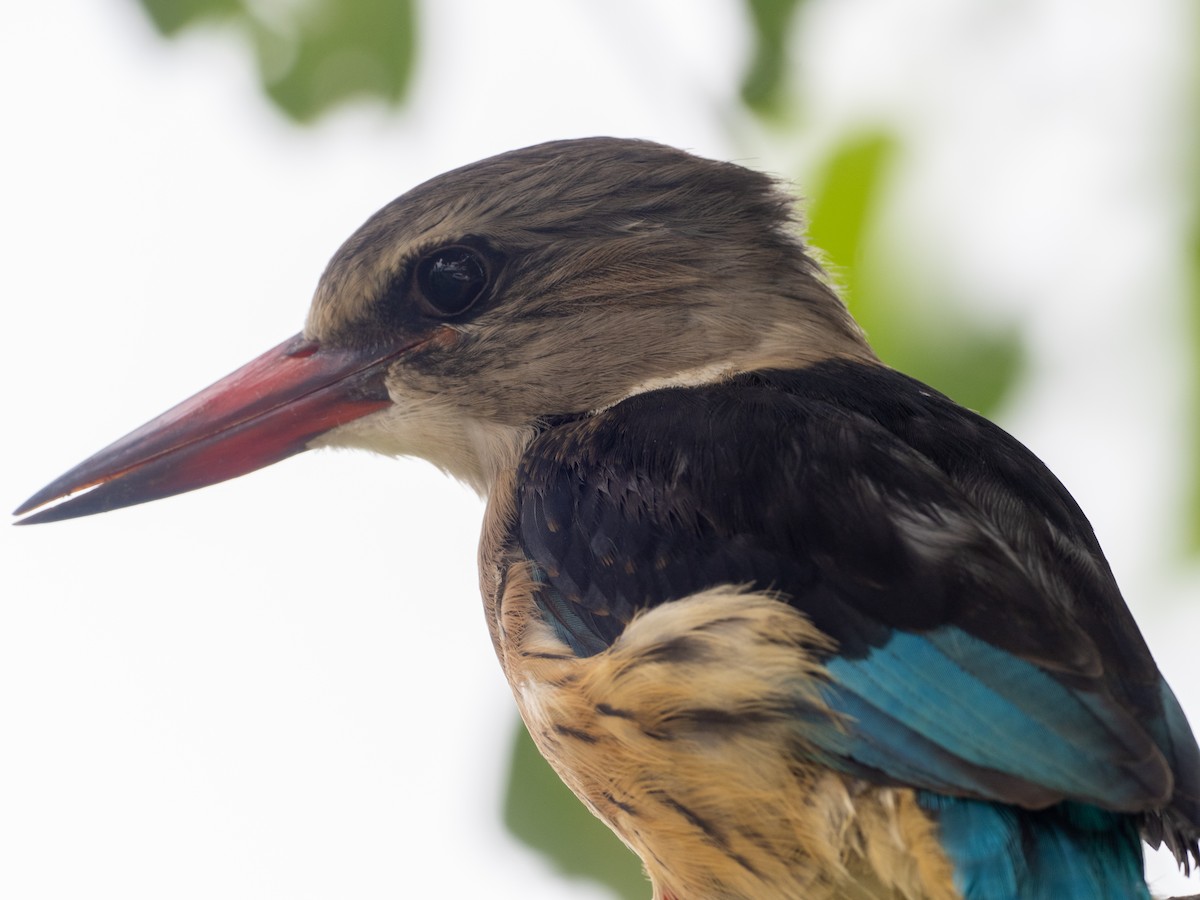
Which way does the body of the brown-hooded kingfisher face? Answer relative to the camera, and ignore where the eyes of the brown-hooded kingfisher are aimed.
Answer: to the viewer's left
